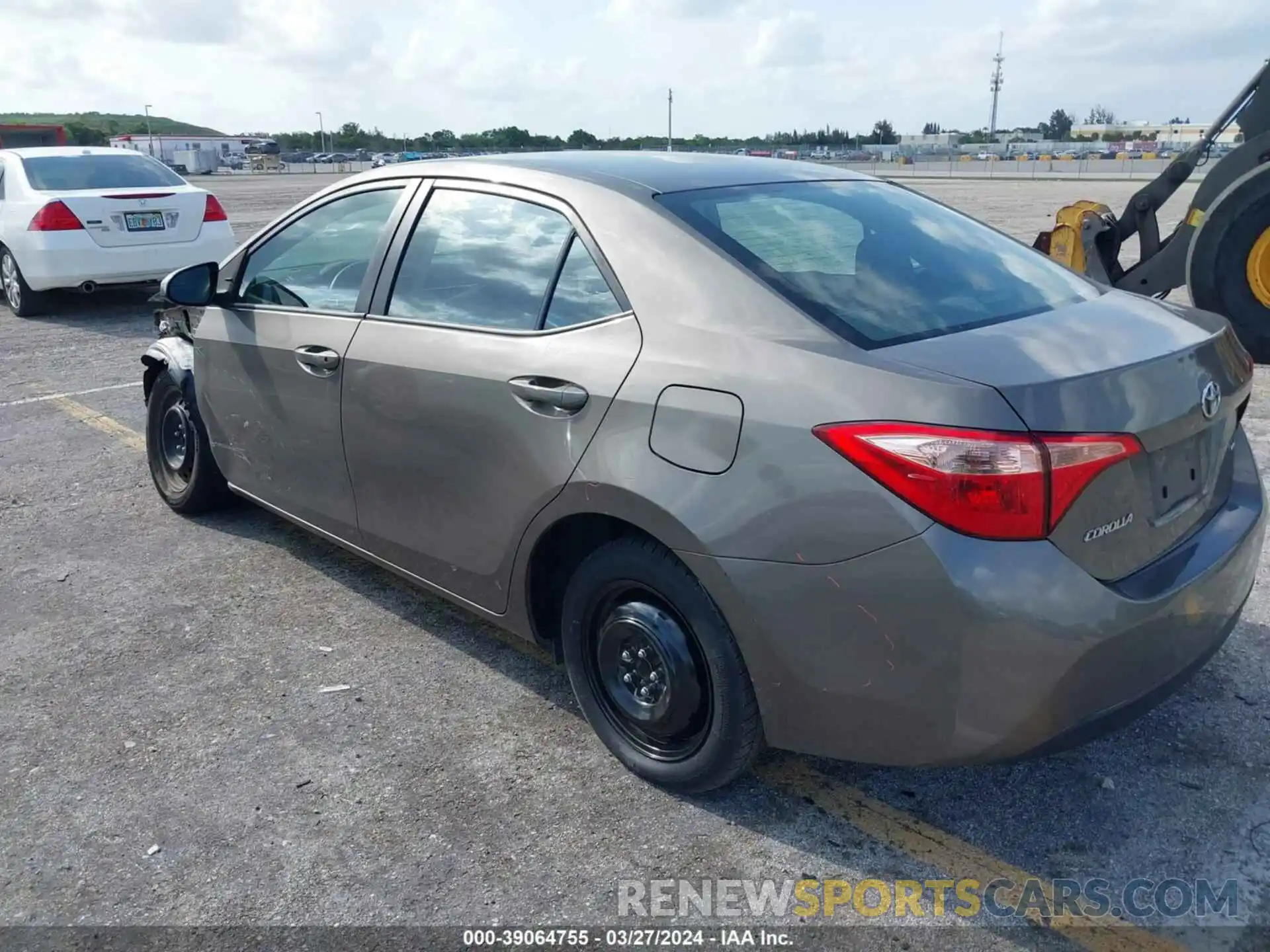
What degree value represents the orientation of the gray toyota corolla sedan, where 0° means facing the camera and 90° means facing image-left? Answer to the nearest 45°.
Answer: approximately 135°

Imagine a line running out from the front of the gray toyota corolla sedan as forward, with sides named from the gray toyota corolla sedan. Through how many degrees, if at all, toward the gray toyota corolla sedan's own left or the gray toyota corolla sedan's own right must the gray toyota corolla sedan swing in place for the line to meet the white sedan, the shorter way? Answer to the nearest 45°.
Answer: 0° — it already faces it
